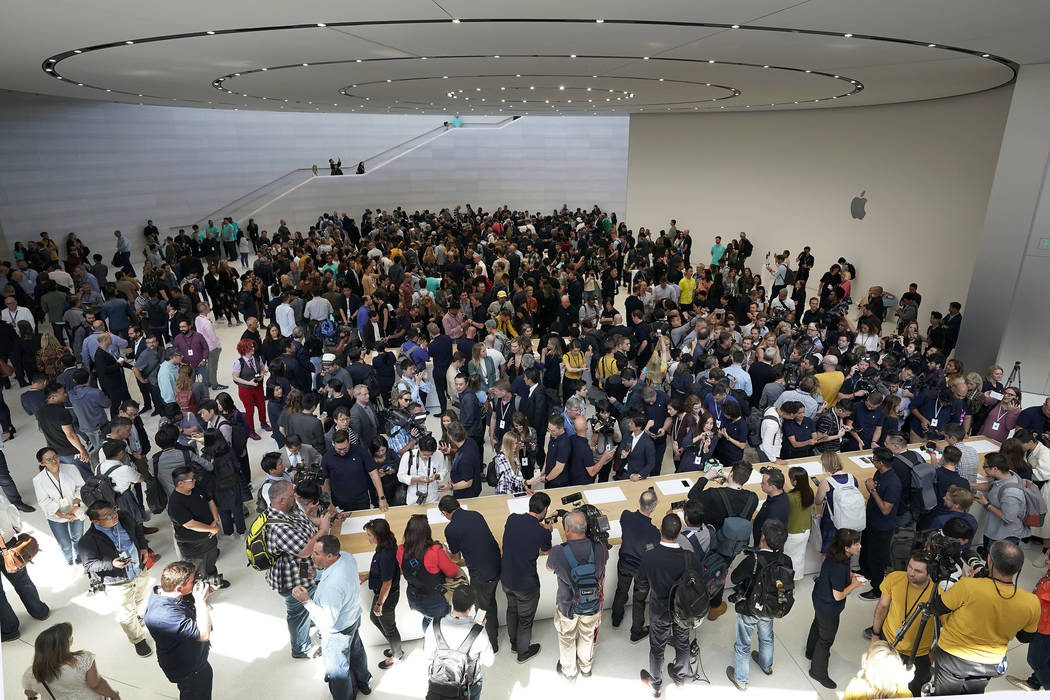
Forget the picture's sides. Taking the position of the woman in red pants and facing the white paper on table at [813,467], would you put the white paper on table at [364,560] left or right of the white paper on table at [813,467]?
right

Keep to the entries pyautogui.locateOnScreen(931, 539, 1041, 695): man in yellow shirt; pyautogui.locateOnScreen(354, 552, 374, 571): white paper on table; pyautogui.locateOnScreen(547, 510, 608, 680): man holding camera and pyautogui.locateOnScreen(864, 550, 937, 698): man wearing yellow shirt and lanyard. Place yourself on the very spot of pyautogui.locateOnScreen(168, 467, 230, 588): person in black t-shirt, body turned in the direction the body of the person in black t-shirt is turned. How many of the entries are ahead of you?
4

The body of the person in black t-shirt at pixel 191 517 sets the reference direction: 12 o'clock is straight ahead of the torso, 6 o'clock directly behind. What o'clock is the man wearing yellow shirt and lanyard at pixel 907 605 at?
The man wearing yellow shirt and lanyard is roughly at 12 o'clock from the person in black t-shirt.

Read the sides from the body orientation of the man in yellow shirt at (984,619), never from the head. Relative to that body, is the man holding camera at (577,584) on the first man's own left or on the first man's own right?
on the first man's own left

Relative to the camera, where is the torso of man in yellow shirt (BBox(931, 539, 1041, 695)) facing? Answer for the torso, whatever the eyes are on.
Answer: away from the camera

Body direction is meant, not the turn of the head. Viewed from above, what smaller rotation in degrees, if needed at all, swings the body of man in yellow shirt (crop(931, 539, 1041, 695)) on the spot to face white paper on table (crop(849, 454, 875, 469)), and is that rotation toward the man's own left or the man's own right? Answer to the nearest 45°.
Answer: approximately 45° to the man's own left

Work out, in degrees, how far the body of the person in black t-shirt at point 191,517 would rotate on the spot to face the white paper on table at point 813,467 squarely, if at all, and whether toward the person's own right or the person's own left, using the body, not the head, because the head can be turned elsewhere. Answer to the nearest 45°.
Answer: approximately 45° to the person's own left

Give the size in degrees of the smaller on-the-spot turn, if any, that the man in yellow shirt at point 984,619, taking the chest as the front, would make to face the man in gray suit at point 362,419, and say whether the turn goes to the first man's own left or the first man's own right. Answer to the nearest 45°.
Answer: approximately 90° to the first man's own left
